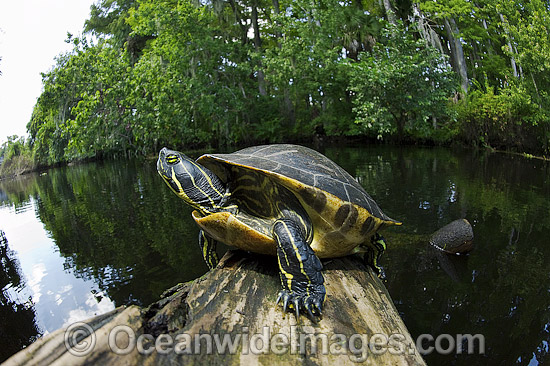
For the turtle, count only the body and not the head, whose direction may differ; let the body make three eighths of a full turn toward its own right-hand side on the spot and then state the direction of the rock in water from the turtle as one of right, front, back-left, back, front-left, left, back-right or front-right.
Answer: front-right

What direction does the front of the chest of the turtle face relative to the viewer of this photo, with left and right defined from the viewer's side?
facing the viewer and to the left of the viewer

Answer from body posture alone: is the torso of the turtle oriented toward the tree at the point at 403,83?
no
